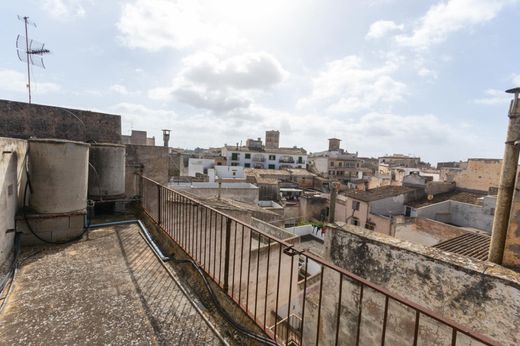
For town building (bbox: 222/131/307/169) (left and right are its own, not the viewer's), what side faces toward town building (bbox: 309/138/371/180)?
left

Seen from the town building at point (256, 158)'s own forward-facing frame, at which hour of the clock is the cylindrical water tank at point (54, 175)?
The cylindrical water tank is roughly at 12 o'clock from the town building.

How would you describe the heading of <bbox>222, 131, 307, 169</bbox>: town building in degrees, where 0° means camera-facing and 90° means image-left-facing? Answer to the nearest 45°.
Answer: approximately 0°

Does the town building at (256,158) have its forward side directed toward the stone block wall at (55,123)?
yes

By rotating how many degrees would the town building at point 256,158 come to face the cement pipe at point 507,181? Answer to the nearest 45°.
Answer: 0° — it already faces it

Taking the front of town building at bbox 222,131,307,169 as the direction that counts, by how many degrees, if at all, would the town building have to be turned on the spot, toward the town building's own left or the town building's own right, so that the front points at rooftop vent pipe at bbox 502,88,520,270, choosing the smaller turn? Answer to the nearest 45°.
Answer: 0° — it already faces it

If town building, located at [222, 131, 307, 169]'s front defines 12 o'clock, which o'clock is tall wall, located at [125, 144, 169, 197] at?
The tall wall is roughly at 12 o'clock from the town building.
